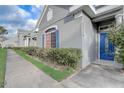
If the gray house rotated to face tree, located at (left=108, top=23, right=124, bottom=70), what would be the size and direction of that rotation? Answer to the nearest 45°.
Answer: approximately 90° to its left

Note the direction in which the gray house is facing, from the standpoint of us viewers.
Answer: facing the viewer and to the left of the viewer

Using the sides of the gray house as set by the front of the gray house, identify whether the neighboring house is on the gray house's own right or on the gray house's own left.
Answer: on the gray house's own right
